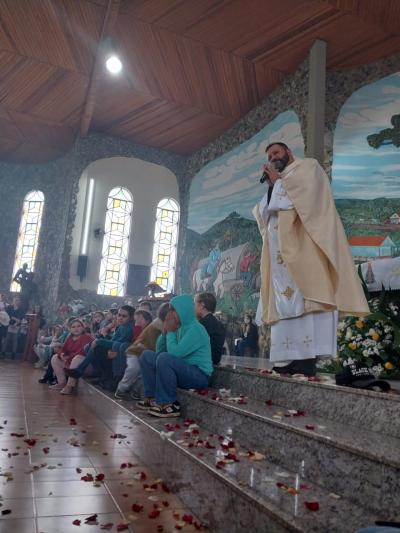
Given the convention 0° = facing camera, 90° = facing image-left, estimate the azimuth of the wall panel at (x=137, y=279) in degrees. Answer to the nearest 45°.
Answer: approximately 0°

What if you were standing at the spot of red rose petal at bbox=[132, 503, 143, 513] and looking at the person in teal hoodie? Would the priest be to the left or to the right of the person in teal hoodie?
right

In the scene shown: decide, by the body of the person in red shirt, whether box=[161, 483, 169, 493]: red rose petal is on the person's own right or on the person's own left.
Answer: on the person's own left

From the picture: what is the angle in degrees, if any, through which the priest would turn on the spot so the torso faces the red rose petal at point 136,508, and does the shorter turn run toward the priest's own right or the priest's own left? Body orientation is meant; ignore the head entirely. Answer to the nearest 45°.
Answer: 0° — they already face it

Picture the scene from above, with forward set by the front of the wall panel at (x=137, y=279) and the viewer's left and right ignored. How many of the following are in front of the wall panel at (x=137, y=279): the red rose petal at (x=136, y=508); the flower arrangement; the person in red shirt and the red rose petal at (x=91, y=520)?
4

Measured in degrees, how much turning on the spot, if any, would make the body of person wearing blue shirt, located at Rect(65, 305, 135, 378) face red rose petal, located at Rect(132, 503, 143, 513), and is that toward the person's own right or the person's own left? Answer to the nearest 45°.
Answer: approximately 90° to the person's own left

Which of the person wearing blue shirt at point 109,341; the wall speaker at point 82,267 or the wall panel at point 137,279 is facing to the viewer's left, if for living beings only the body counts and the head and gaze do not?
the person wearing blue shirt
